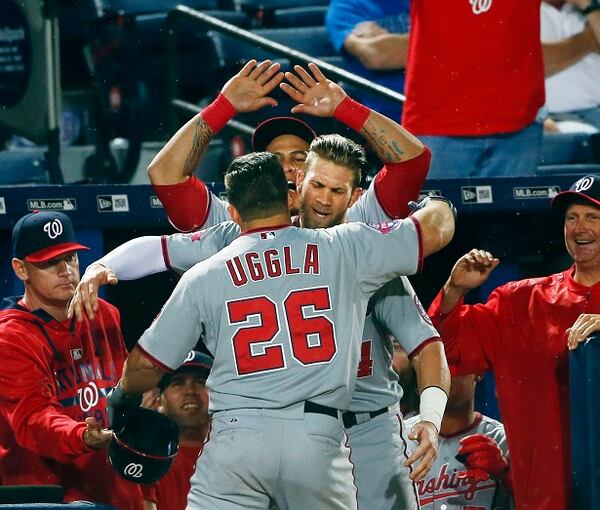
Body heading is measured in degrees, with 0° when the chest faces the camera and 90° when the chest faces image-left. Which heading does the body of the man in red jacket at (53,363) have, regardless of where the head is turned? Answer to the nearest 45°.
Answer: approximately 315°

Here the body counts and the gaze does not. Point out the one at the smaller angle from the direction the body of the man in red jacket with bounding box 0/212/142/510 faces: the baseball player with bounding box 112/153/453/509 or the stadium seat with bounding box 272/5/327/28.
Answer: the baseball player

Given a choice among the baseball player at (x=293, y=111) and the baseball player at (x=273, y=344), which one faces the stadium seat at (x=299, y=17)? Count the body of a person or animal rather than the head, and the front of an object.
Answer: the baseball player at (x=273, y=344)

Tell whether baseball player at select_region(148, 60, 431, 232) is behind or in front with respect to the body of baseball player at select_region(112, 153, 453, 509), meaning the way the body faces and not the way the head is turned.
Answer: in front

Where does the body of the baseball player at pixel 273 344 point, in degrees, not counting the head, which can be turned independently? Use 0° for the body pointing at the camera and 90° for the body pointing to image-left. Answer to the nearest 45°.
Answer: approximately 180°

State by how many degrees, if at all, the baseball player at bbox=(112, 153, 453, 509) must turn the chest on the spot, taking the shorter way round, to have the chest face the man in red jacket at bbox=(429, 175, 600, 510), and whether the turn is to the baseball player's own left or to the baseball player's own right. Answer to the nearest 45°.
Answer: approximately 45° to the baseball player's own right
